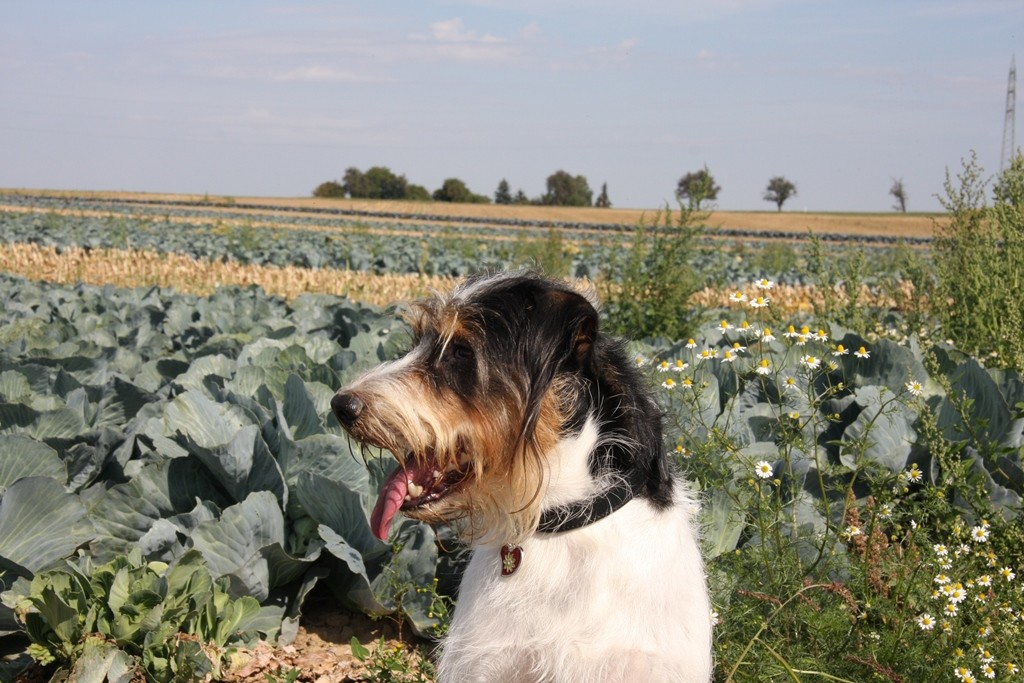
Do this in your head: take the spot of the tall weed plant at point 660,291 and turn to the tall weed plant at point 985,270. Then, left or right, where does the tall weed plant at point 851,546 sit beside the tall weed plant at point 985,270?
right

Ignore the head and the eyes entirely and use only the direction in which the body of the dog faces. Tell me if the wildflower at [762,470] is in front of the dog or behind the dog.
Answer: behind

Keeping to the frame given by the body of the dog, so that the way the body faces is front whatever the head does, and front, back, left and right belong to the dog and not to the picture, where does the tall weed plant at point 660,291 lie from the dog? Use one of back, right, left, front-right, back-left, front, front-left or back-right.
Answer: back-right

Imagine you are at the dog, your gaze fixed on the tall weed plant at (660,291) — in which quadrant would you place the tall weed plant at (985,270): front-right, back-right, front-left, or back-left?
front-right

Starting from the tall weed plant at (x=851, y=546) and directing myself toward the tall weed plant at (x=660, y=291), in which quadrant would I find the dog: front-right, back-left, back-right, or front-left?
back-left

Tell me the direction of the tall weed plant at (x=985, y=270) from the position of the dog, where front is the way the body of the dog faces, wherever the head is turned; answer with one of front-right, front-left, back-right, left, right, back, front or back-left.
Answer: back

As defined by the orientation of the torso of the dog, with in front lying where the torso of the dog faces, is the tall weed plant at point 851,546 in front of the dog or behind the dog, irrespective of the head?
behind

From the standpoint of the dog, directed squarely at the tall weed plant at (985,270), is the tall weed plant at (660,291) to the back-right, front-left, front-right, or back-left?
front-left
